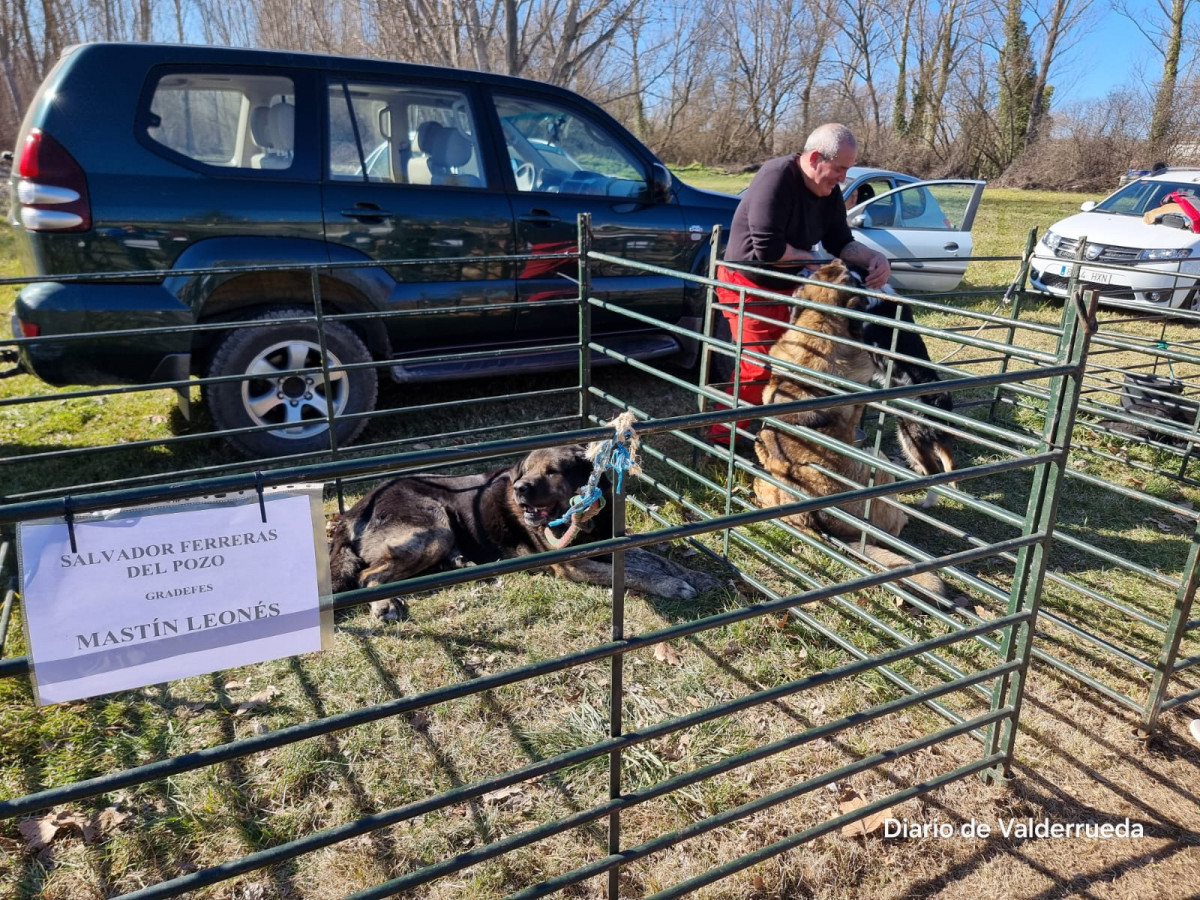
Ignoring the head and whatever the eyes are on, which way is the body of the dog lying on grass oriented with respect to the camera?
to the viewer's right

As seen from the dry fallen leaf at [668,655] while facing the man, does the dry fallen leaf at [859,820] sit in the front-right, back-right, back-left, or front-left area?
back-right

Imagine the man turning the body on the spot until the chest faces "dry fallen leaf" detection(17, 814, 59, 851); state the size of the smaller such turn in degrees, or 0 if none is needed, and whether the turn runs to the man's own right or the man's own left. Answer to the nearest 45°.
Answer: approximately 90° to the man's own right

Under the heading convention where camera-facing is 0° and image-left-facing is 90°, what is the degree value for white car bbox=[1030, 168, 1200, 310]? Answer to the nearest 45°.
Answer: approximately 45°

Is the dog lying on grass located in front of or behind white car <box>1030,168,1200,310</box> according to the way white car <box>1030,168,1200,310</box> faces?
in front

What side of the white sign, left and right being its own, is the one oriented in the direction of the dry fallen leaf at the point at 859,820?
left

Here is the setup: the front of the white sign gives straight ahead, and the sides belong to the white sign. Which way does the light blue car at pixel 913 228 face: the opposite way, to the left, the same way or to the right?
to the right

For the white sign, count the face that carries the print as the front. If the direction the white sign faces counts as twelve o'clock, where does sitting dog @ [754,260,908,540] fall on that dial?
The sitting dog is roughly at 8 o'clock from the white sign.

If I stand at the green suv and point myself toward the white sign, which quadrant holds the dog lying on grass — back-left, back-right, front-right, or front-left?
front-left

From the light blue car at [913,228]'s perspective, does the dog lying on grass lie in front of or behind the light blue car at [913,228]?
in front

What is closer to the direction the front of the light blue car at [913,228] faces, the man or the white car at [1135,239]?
the man

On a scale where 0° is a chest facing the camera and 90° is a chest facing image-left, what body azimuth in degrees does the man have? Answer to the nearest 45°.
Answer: approximately 315°

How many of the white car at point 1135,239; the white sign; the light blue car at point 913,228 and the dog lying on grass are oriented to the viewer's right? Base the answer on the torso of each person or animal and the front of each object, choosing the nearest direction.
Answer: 1

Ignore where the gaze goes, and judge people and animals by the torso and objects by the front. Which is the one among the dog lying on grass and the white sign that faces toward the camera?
the white sign

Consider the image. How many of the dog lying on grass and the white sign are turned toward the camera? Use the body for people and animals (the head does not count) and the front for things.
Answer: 1

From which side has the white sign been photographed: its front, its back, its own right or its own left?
front
